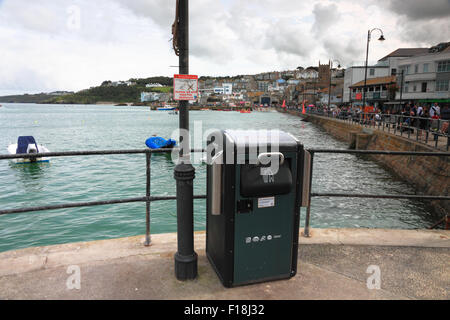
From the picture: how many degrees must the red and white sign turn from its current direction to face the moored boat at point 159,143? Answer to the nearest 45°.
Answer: approximately 180°

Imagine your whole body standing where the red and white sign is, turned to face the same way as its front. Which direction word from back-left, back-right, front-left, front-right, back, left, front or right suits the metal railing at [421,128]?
back-left
